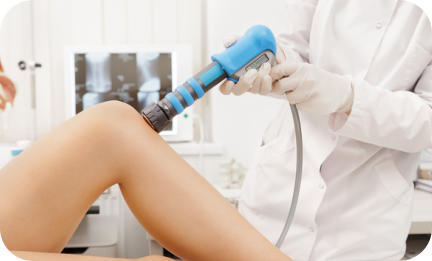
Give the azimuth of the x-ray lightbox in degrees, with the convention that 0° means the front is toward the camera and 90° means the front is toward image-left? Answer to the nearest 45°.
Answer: approximately 0°
